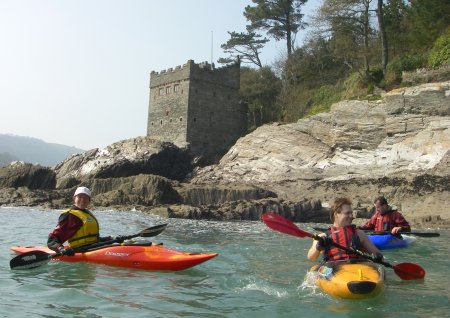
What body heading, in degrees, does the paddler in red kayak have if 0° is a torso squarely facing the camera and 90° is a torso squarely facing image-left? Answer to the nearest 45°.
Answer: approximately 315°

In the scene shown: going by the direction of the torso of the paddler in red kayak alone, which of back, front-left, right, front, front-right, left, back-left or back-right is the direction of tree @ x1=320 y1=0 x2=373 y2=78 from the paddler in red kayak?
left

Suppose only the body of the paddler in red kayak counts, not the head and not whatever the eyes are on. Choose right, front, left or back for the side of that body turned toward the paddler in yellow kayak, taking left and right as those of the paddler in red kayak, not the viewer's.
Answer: front

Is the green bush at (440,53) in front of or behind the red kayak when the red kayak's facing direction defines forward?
in front

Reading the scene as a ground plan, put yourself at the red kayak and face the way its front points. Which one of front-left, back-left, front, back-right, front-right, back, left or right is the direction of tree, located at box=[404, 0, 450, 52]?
front-left

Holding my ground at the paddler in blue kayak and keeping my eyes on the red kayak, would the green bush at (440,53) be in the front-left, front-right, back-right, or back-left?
back-right

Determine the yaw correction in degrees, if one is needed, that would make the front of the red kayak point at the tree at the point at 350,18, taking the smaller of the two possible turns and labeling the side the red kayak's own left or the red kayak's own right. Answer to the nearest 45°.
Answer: approximately 45° to the red kayak's own left

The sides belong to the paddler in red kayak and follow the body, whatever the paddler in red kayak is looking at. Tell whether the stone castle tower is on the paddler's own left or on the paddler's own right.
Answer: on the paddler's own left

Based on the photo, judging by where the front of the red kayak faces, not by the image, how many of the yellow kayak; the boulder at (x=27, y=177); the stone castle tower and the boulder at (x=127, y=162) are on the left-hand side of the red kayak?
3

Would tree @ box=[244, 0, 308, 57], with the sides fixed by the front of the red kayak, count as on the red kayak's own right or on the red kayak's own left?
on the red kayak's own left

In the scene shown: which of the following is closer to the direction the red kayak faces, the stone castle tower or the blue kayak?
the blue kayak

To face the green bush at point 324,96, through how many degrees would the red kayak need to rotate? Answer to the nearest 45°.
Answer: approximately 45° to its left

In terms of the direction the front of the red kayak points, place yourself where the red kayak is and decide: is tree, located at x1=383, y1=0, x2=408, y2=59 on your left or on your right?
on your left

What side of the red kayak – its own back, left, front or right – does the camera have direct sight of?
right

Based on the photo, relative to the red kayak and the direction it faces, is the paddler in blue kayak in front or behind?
in front

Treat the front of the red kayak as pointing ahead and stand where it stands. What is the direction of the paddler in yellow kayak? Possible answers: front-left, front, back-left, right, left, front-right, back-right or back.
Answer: front-right

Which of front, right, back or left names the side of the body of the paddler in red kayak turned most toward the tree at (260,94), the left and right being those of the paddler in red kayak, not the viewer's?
left
